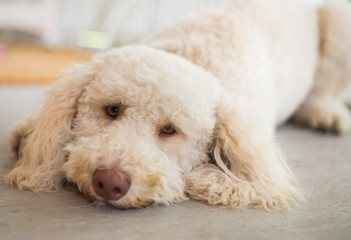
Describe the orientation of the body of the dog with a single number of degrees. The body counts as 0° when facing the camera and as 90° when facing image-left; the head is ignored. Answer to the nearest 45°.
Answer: approximately 45°
